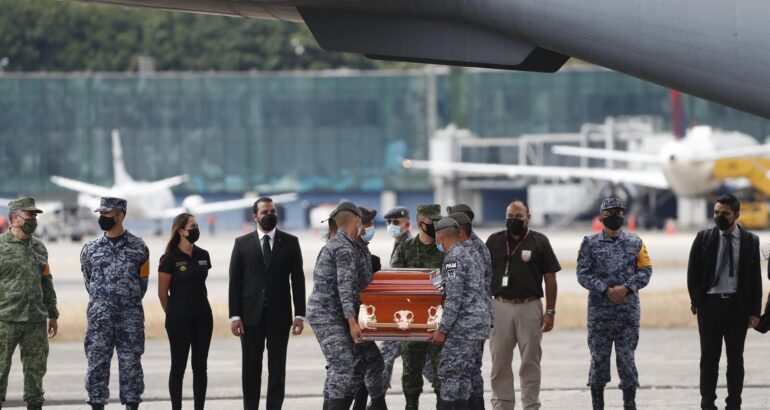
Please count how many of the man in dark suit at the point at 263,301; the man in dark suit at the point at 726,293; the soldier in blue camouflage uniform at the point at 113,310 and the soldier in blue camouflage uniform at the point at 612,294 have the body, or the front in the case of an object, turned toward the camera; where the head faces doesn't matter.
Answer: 4

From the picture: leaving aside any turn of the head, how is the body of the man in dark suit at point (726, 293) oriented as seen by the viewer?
toward the camera

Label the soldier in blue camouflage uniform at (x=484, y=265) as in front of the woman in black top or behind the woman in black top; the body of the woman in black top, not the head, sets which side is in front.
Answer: in front

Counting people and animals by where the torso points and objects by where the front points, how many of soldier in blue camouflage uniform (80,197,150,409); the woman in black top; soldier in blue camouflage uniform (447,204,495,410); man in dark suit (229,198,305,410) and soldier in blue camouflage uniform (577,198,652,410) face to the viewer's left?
1

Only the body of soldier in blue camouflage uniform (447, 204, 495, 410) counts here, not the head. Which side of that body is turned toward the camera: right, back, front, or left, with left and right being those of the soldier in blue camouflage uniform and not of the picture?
left

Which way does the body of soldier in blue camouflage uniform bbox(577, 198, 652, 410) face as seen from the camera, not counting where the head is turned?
toward the camera

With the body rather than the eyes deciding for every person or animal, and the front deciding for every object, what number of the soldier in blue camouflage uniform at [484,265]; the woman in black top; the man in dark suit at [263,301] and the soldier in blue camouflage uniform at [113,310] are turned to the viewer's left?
1

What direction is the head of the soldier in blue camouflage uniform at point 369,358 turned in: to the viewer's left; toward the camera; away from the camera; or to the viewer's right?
to the viewer's right

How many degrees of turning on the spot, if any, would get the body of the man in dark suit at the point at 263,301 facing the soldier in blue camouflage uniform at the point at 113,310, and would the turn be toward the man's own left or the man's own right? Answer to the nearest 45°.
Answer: approximately 90° to the man's own right

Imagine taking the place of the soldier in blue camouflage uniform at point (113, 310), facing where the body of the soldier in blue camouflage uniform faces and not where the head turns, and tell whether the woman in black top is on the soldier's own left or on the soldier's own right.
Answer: on the soldier's own left

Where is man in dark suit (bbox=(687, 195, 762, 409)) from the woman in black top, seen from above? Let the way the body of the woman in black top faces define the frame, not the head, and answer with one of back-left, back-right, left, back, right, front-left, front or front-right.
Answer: front-left

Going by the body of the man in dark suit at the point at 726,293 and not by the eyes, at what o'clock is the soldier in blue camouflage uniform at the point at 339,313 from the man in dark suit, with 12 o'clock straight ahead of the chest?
The soldier in blue camouflage uniform is roughly at 2 o'clock from the man in dark suit.

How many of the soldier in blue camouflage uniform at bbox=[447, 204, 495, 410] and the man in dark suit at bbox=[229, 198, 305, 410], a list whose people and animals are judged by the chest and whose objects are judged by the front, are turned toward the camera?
1

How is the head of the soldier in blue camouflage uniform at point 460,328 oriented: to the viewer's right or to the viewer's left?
to the viewer's left
